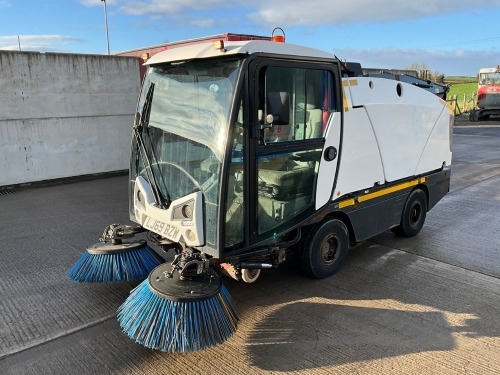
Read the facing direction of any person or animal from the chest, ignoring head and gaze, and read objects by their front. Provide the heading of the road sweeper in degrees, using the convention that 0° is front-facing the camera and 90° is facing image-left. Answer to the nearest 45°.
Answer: approximately 45°
